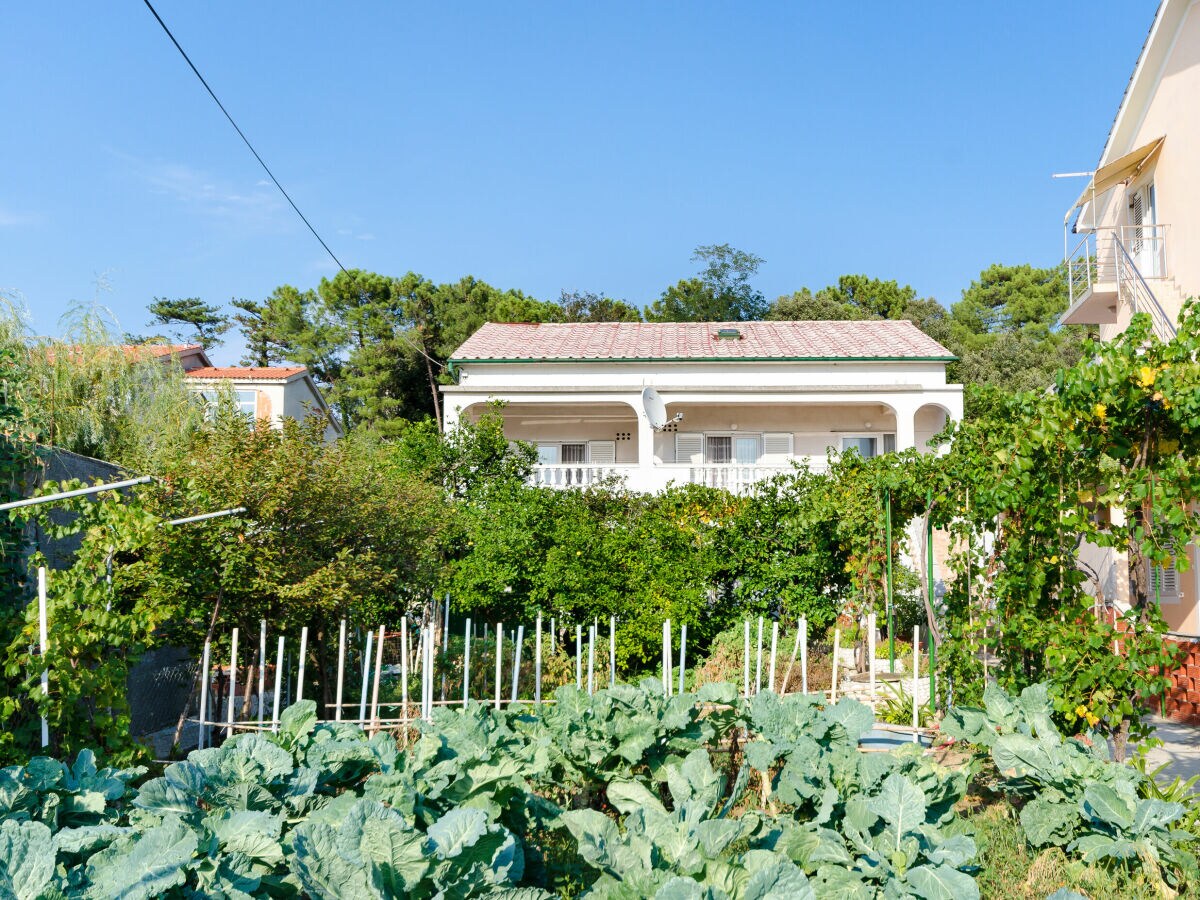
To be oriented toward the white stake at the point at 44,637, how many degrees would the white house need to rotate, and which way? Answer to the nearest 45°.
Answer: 0° — it already faces it

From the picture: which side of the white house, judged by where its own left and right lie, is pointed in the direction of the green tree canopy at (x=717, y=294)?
back

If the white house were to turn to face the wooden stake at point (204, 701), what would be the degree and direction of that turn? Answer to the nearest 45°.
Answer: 0° — it already faces it

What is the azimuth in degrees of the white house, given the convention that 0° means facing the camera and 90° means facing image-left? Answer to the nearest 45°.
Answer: approximately 0°
